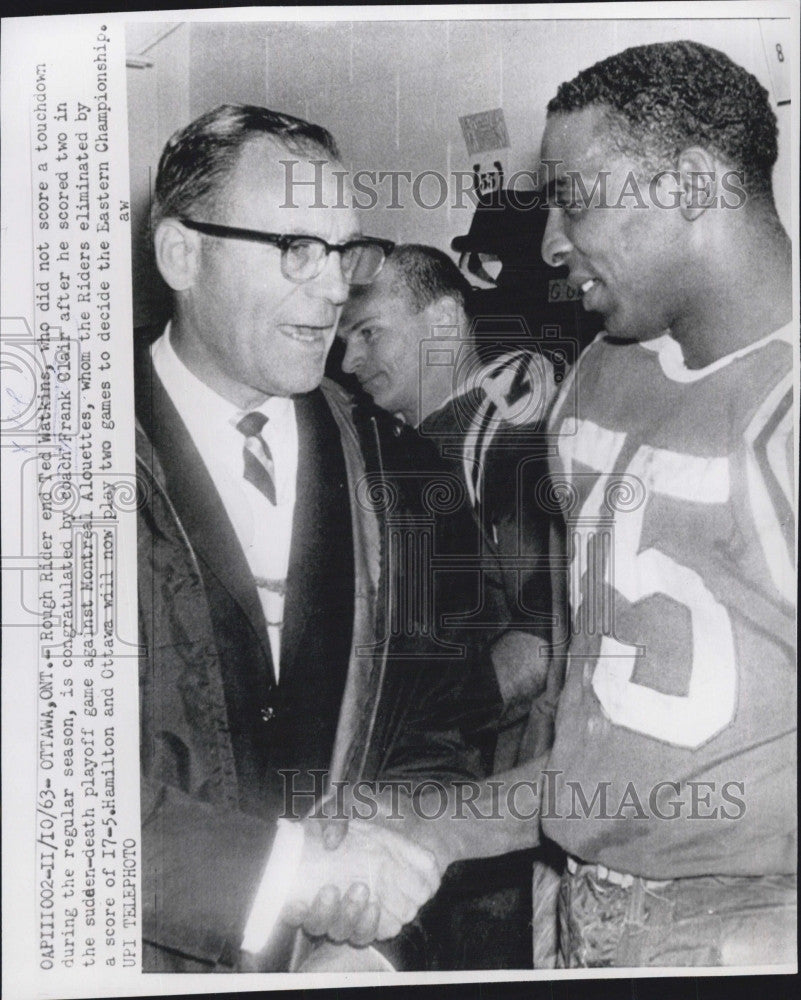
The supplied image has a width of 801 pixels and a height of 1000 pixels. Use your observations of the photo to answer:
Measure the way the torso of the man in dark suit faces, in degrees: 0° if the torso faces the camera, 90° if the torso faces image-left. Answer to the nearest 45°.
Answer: approximately 315°
